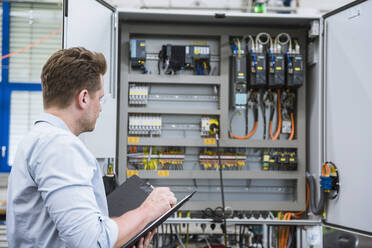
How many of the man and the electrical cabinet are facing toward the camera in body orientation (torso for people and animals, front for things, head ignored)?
1

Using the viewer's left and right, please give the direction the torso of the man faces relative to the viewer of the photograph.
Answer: facing away from the viewer and to the right of the viewer

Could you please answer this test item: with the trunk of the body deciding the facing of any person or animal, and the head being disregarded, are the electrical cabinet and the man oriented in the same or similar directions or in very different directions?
very different directions

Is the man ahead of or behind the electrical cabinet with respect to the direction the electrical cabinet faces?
ahead

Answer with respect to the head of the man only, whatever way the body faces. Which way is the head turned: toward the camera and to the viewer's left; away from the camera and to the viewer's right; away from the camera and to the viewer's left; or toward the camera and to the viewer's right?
away from the camera and to the viewer's right

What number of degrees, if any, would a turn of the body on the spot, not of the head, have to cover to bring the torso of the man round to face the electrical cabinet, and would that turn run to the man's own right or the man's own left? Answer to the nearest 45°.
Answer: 0° — they already face it

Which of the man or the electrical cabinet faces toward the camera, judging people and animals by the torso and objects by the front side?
the electrical cabinet

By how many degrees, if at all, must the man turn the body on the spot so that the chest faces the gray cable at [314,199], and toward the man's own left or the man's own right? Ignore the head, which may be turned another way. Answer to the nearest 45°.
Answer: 0° — they already face it

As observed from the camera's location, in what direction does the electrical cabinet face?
facing the viewer
